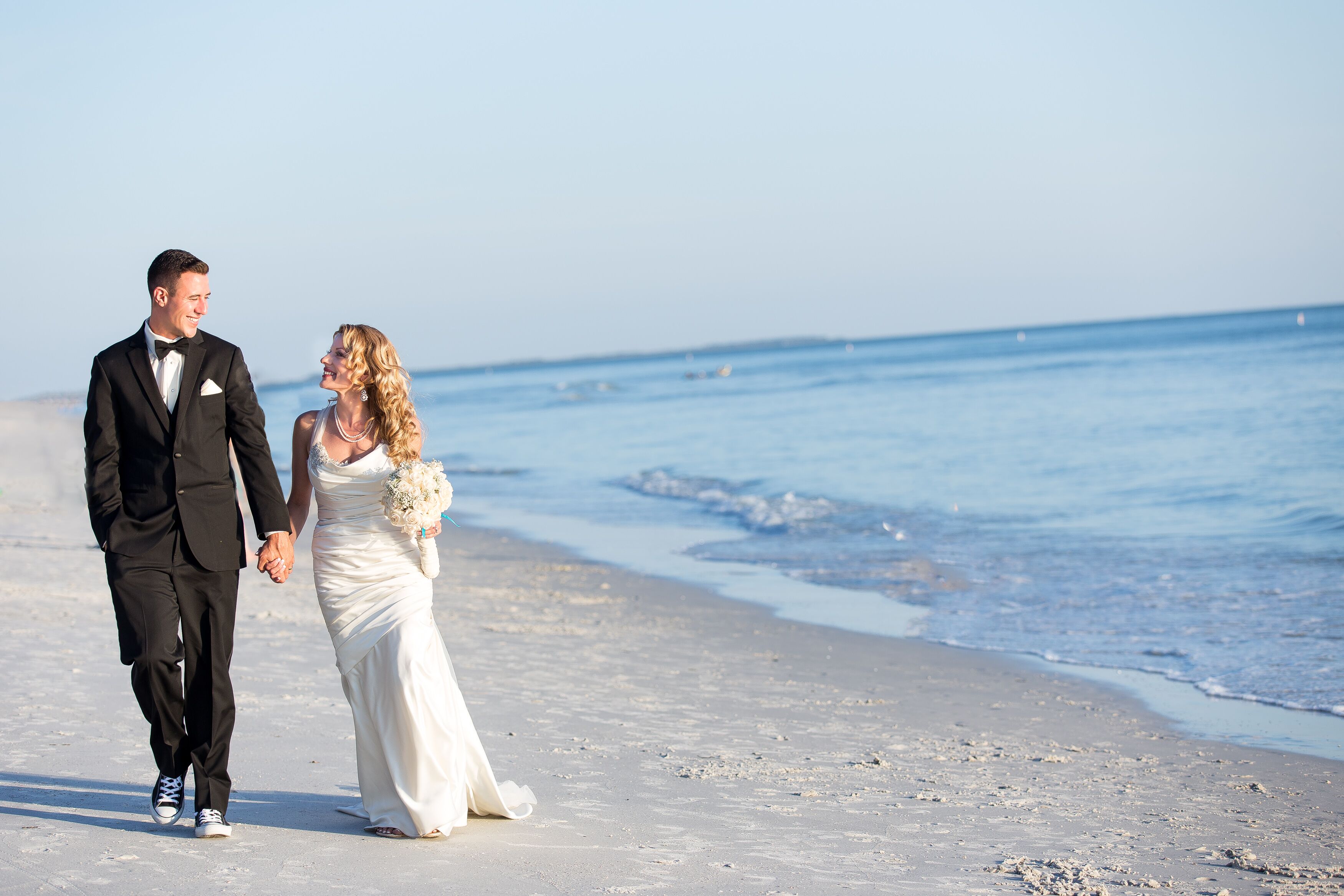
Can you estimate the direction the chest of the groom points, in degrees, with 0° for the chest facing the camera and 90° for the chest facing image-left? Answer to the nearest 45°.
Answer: approximately 0°

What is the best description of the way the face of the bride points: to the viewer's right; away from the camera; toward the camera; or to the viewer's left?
to the viewer's left
